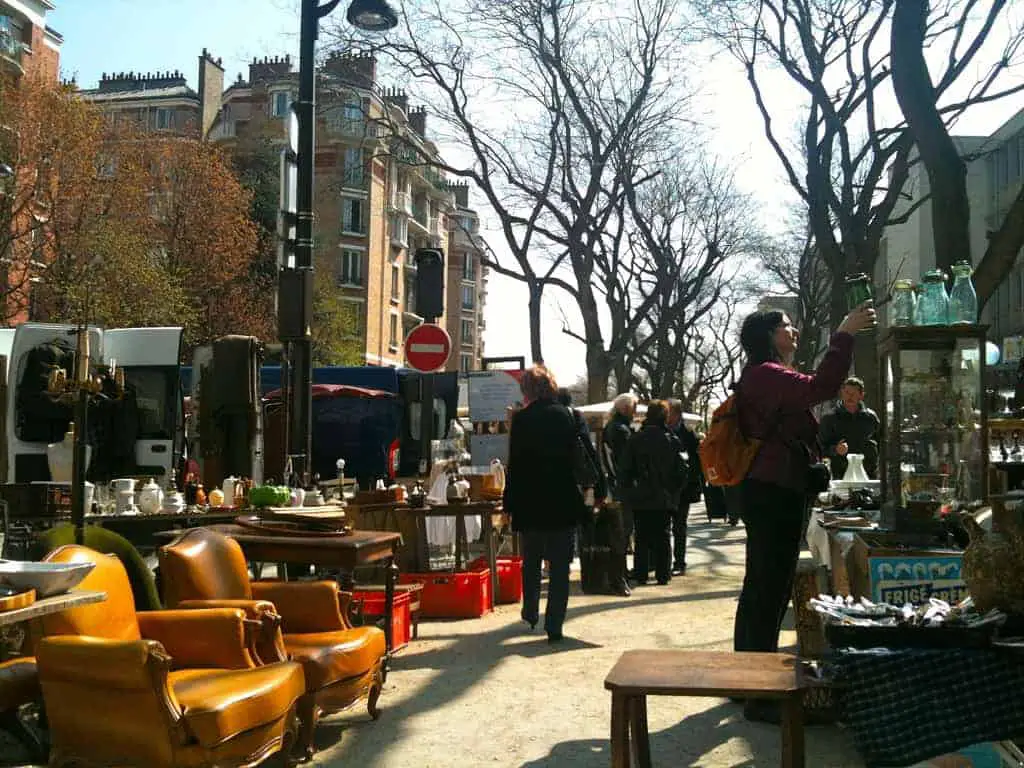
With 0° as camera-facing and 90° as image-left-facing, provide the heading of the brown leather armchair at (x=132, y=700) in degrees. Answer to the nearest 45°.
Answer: approximately 315°

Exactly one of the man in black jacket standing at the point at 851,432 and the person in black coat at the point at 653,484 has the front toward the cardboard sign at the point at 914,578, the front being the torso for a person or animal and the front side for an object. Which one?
the man in black jacket standing

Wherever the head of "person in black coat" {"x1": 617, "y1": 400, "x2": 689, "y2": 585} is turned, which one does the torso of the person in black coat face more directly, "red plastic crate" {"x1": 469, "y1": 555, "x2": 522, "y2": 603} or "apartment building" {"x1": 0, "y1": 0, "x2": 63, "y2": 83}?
the apartment building

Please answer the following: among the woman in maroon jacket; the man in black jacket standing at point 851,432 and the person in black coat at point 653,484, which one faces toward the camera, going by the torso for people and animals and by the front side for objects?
the man in black jacket standing

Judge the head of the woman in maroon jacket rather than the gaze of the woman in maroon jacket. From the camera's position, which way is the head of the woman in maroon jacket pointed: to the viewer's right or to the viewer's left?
to the viewer's right

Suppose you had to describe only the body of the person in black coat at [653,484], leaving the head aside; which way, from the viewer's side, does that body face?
away from the camera

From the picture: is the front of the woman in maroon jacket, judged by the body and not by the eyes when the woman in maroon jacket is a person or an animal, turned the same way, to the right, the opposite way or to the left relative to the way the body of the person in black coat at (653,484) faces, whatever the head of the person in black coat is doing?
to the right

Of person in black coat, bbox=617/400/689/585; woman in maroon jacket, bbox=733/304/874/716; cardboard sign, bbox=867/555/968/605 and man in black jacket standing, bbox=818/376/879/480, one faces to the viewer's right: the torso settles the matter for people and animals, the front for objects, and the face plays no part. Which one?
the woman in maroon jacket

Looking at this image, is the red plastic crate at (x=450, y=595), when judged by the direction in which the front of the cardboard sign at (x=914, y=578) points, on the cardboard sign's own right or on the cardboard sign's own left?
on the cardboard sign's own right

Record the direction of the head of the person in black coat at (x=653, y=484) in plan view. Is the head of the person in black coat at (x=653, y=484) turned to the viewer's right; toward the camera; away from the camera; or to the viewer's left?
away from the camera

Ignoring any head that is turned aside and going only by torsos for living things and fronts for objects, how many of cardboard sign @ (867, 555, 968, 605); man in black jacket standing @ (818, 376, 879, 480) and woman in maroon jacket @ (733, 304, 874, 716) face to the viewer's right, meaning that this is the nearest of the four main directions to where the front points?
1

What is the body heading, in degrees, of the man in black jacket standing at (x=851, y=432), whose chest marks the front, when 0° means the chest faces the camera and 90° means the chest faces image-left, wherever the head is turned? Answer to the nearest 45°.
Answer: approximately 0°

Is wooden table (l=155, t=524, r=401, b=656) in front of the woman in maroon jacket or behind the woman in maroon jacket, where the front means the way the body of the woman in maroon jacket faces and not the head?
behind
